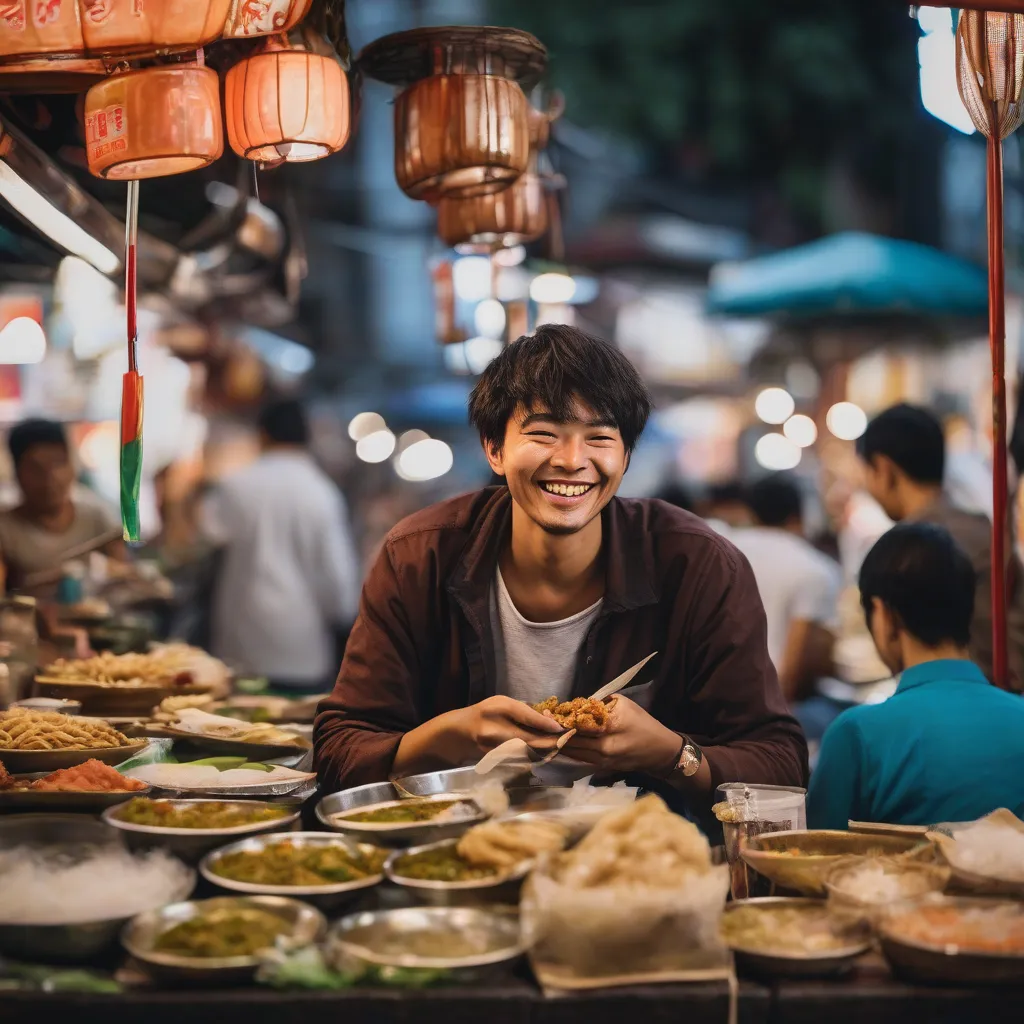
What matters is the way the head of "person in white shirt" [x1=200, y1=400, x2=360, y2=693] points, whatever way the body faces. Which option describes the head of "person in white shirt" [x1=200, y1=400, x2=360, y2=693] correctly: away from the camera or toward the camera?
away from the camera

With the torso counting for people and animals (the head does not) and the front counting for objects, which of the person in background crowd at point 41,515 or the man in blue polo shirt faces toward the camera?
the person in background crowd

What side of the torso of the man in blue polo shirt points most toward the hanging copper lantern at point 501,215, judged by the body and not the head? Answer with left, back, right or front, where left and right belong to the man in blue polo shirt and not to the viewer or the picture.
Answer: front

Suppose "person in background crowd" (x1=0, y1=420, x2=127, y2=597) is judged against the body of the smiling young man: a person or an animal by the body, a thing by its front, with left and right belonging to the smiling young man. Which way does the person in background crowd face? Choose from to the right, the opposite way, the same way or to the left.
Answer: the same way

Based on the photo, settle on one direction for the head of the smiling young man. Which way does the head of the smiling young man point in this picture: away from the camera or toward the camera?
toward the camera

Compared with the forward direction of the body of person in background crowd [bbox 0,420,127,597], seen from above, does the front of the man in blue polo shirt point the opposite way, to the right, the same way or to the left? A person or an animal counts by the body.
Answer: the opposite way

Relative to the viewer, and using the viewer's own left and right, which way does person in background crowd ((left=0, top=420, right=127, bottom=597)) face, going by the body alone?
facing the viewer

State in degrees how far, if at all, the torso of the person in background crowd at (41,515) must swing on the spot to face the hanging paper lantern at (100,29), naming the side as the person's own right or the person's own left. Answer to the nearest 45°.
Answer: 0° — they already face it

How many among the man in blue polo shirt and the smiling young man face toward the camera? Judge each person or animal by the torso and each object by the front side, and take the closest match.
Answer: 1

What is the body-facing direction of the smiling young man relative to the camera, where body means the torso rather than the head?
toward the camera

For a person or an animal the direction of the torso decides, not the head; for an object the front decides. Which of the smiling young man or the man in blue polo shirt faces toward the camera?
the smiling young man

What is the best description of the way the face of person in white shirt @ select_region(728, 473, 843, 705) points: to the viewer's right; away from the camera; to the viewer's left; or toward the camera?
away from the camera

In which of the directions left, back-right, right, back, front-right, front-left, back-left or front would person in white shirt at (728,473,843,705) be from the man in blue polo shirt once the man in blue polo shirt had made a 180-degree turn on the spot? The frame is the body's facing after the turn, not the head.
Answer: back-left

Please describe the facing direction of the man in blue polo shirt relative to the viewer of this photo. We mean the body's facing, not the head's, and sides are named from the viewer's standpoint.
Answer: facing away from the viewer and to the left of the viewer

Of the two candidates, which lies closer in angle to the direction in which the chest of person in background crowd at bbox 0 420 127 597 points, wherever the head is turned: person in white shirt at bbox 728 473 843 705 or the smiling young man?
the smiling young man

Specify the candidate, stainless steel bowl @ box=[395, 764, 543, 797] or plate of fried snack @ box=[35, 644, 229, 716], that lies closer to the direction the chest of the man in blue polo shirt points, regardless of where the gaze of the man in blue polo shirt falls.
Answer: the plate of fried snack

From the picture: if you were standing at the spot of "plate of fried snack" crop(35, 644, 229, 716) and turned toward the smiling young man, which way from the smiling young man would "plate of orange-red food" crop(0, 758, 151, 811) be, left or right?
right

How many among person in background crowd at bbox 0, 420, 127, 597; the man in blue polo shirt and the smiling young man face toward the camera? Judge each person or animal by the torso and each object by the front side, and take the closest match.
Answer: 2

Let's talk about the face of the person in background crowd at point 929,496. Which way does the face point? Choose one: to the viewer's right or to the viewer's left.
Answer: to the viewer's left
